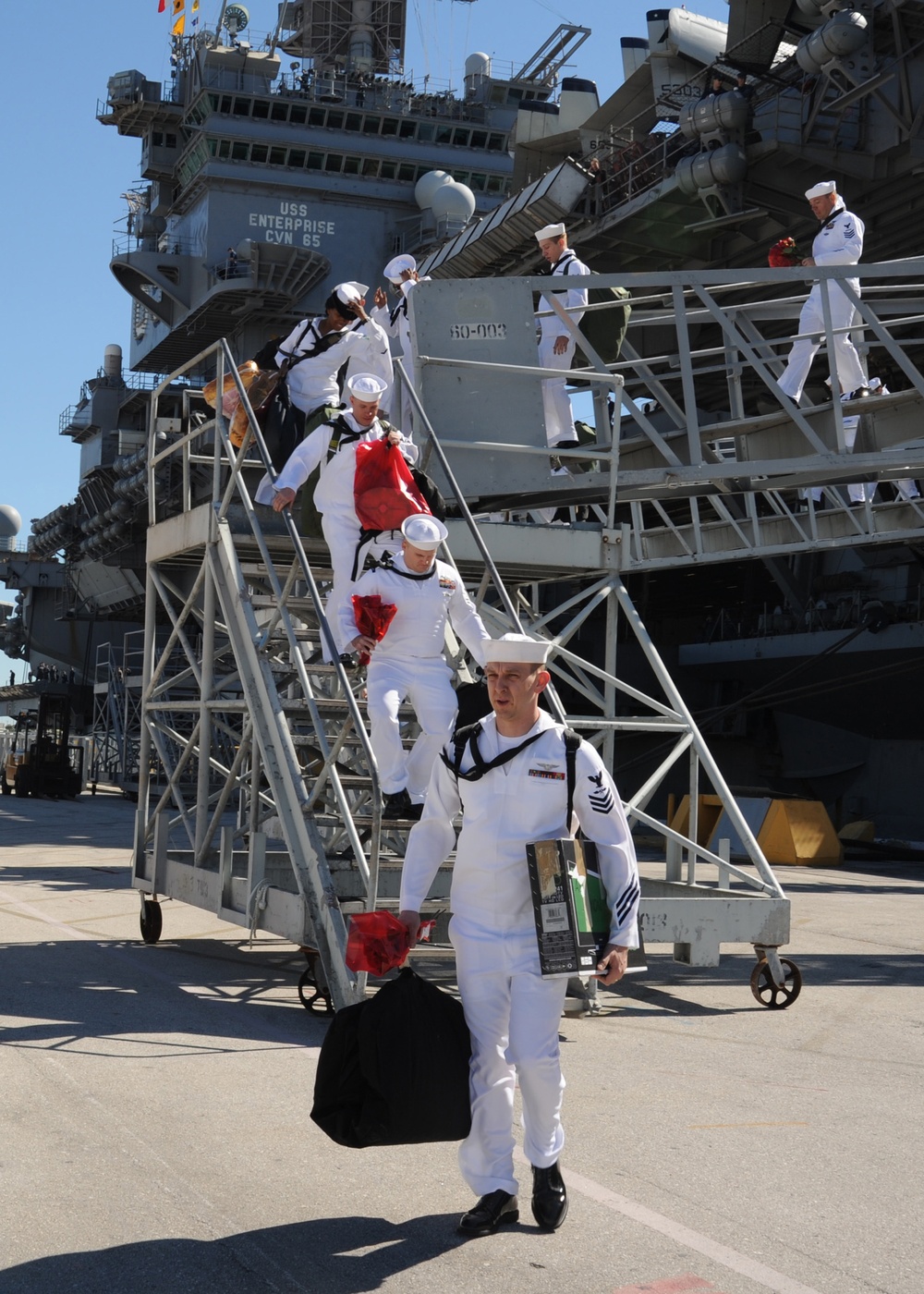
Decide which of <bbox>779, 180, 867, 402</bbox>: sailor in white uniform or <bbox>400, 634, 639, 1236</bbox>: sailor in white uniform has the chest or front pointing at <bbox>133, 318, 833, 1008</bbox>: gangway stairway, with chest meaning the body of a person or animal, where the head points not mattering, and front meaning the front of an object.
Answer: <bbox>779, 180, 867, 402</bbox>: sailor in white uniform

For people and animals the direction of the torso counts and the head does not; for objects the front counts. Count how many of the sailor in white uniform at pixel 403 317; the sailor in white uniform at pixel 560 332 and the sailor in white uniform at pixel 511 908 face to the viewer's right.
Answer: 0

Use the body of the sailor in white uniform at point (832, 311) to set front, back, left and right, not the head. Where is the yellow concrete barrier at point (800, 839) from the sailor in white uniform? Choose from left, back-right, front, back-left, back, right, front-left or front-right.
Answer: back-right

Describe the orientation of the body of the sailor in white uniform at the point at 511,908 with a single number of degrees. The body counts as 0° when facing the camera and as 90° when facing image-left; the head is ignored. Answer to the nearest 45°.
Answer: approximately 45°

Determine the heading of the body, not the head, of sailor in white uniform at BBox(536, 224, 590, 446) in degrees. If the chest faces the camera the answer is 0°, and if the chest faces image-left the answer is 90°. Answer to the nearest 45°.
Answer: approximately 45°

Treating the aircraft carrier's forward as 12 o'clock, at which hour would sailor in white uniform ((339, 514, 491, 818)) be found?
The sailor in white uniform is roughly at 2 o'clock from the aircraft carrier.

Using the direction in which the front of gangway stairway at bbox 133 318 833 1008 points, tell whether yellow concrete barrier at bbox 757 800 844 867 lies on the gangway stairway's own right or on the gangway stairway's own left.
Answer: on the gangway stairway's own left

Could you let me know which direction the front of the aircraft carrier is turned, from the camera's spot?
facing the viewer and to the right of the viewer

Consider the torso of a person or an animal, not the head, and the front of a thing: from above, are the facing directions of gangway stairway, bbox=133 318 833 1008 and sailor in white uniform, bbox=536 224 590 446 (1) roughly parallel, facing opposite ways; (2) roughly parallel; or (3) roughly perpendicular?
roughly perpendicular

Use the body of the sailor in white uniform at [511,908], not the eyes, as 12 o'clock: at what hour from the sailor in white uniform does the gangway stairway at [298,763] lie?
The gangway stairway is roughly at 4 o'clock from the sailor in white uniform.

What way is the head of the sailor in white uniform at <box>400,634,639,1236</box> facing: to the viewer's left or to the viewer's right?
to the viewer's left

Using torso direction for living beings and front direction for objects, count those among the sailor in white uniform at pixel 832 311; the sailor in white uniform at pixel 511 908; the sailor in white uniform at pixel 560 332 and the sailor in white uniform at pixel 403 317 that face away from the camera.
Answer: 0

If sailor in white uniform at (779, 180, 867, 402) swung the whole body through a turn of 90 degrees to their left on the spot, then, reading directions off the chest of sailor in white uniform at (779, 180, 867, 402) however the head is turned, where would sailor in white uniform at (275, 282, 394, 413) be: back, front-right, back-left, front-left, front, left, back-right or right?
right

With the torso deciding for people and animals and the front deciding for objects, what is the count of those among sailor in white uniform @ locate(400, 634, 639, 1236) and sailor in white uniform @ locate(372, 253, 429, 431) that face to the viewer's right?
0
